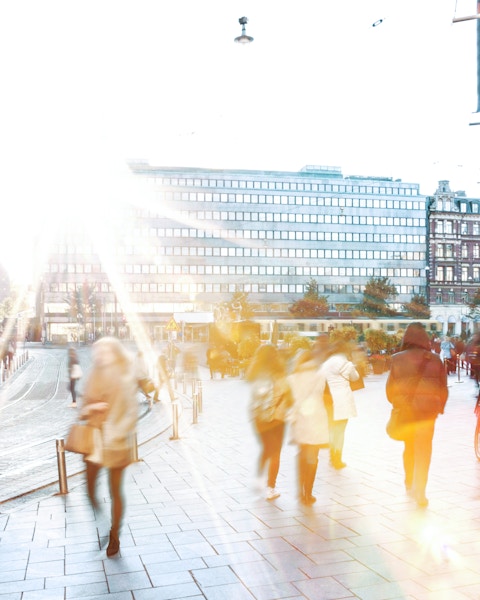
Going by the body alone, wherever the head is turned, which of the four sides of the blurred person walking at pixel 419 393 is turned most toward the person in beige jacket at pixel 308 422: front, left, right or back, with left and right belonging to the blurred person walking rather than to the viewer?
left

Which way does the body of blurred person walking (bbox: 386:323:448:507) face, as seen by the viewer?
away from the camera

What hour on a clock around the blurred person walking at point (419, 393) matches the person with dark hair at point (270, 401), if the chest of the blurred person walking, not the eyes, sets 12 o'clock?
The person with dark hair is roughly at 9 o'clock from the blurred person walking.

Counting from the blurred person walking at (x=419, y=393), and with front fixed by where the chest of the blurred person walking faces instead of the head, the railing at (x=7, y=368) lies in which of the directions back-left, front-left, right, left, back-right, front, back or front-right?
front-left

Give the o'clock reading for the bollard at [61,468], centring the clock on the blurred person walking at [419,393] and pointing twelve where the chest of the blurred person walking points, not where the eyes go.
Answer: The bollard is roughly at 9 o'clock from the blurred person walking.

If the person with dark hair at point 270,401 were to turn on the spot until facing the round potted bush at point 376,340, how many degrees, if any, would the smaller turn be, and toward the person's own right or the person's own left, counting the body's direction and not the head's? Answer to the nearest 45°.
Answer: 0° — they already face it

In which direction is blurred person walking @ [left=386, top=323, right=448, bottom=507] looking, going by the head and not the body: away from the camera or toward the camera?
away from the camera

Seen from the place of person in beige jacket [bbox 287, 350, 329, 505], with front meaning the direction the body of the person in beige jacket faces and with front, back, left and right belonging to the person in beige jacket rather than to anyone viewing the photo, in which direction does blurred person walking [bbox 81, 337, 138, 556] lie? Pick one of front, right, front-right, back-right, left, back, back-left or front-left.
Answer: back-left

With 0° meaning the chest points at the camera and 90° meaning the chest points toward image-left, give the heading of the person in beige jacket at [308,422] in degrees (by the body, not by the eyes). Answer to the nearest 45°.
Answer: approximately 180°

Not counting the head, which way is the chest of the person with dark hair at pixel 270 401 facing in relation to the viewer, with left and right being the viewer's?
facing away from the viewer

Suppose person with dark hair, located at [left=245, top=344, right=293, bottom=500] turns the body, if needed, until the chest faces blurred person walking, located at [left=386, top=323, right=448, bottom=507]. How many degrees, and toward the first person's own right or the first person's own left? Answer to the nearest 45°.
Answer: approximately 90° to the first person's own right

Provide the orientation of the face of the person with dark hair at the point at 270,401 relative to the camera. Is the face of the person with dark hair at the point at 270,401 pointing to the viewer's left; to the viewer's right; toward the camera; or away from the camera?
away from the camera
